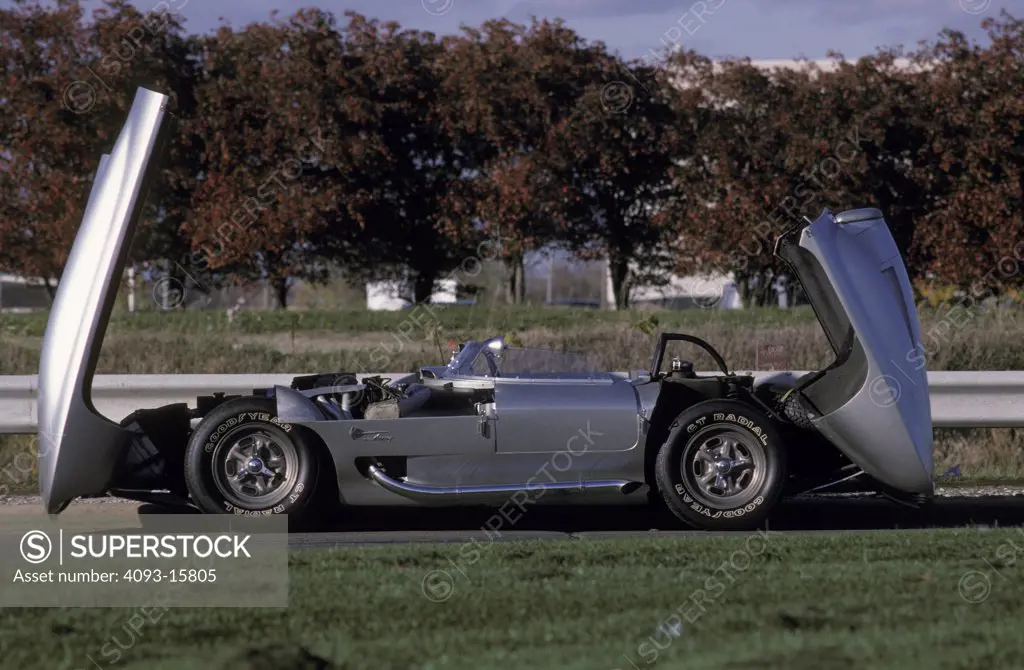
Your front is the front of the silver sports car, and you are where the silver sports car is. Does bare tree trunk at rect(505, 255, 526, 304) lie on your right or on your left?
on your right

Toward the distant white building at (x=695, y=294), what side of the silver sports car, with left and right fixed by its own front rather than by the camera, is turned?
right

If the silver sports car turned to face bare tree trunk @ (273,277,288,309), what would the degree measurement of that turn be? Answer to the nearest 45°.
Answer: approximately 90° to its right

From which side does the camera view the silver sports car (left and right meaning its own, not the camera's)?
left

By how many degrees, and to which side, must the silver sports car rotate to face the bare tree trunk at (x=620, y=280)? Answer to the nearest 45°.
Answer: approximately 90° to its right
